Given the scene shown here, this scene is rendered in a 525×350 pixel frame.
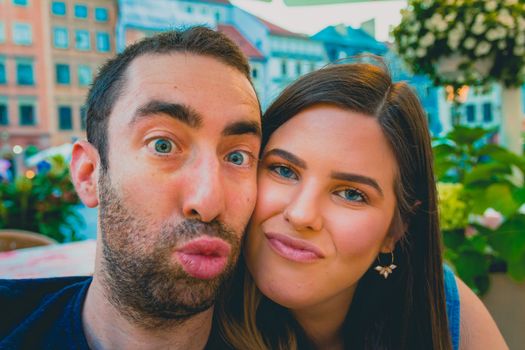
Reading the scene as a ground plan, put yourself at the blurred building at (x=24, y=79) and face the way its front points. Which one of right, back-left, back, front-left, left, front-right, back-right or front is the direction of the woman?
front

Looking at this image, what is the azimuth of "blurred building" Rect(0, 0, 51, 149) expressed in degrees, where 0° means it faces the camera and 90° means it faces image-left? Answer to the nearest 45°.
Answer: approximately 0°

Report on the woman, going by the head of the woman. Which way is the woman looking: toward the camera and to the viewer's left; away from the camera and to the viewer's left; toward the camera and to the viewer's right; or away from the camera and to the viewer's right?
toward the camera and to the viewer's left

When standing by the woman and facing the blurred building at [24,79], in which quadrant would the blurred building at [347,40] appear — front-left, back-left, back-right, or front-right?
front-right

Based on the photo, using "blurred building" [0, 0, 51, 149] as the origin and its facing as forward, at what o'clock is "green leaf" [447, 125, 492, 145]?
The green leaf is roughly at 12 o'clock from the blurred building.

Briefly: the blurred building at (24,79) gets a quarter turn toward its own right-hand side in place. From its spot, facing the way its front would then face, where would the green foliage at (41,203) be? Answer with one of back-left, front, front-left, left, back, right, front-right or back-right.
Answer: left

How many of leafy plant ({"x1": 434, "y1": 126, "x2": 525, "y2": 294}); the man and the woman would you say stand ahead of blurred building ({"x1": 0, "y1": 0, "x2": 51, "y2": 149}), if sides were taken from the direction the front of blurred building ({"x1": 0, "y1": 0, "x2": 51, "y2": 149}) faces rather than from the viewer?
3

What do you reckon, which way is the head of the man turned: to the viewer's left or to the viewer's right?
to the viewer's right

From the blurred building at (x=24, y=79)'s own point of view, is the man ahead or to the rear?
ahead

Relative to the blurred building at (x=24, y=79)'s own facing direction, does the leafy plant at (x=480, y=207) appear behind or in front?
in front
